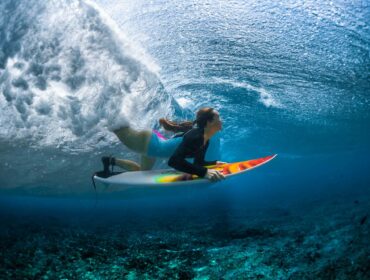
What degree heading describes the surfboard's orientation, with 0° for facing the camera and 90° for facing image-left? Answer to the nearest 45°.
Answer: approximately 270°
